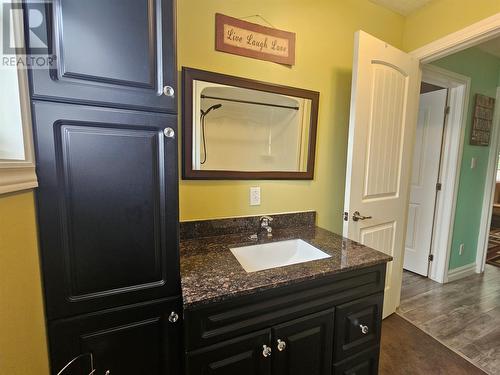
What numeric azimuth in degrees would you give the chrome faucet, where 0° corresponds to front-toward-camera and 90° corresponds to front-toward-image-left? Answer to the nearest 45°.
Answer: approximately 315°

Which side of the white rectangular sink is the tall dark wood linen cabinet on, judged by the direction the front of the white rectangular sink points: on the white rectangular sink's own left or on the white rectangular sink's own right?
on the white rectangular sink's own right

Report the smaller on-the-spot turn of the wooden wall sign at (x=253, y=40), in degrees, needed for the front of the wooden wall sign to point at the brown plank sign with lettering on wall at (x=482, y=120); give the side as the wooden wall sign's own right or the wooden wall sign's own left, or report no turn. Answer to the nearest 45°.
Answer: approximately 90° to the wooden wall sign's own left

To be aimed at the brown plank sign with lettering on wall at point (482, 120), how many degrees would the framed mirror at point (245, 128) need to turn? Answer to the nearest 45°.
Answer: approximately 90° to its left

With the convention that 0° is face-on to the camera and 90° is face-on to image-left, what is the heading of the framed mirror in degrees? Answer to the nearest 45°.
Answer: approximately 315°

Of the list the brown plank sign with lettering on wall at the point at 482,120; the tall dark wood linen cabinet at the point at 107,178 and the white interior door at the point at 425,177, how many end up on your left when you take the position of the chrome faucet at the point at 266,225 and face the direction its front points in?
2
